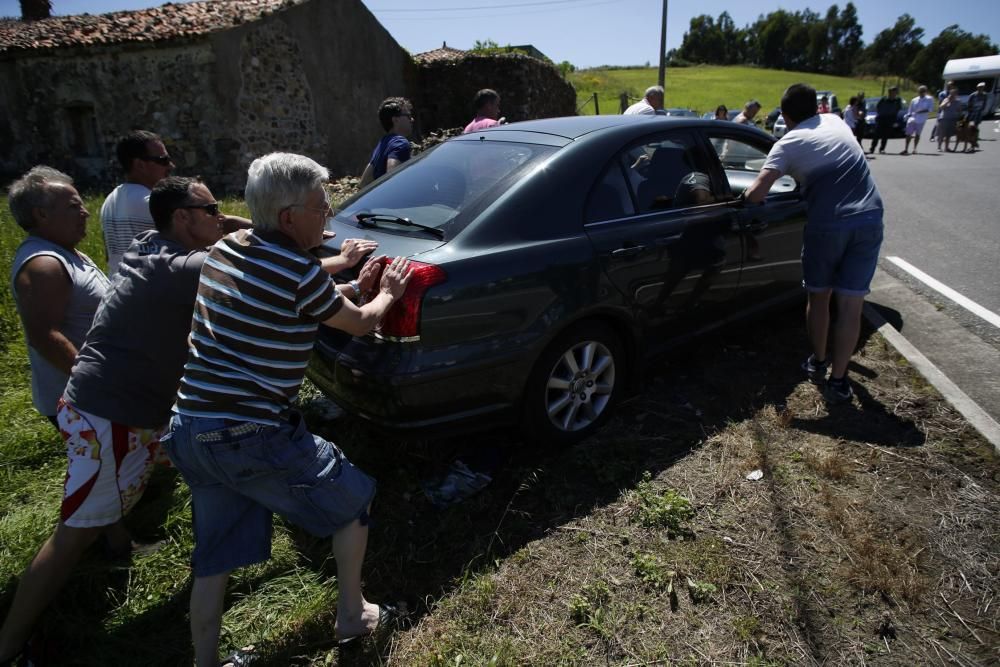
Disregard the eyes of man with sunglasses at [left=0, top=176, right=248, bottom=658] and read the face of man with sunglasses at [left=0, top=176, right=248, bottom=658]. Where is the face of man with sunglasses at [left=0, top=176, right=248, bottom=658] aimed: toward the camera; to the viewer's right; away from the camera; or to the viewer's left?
to the viewer's right

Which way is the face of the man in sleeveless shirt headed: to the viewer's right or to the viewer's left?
to the viewer's right

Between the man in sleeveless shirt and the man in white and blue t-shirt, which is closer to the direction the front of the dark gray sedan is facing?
the man in white and blue t-shirt

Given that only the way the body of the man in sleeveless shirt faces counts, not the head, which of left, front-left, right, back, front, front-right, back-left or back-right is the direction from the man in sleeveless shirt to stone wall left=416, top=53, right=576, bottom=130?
front-left

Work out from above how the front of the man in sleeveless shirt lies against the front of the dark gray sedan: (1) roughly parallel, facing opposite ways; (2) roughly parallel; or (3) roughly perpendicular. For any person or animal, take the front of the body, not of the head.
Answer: roughly parallel

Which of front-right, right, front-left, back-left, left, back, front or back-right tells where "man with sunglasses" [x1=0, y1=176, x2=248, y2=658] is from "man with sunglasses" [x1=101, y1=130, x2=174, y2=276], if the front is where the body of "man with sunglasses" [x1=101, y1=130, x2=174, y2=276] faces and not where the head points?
right

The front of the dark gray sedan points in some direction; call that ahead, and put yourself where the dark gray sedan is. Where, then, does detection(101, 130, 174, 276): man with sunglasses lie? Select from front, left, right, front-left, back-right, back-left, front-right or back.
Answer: back-left

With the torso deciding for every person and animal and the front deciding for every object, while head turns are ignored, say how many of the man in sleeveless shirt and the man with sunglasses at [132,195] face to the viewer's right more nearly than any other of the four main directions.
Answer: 2

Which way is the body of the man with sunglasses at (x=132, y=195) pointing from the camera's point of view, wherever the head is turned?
to the viewer's right

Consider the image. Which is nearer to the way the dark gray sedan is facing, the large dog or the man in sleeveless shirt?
the large dog

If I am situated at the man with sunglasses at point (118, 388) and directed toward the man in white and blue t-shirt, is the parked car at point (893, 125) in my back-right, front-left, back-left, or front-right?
front-left

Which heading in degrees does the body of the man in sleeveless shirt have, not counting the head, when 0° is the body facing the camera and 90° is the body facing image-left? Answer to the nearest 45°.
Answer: approximately 270°

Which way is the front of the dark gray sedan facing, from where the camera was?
facing away from the viewer and to the right of the viewer

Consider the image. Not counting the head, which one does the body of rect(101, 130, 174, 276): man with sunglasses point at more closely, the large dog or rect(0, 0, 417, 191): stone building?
the large dog

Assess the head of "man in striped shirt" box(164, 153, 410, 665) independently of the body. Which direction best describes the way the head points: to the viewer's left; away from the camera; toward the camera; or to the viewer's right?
to the viewer's right

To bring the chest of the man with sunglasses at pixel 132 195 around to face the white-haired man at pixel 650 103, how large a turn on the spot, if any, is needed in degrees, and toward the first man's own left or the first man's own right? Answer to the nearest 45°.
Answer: approximately 45° to the first man's own left

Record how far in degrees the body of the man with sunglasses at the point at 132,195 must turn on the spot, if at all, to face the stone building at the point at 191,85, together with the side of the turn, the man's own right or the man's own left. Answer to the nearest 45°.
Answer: approximately 90° to the man's own left
